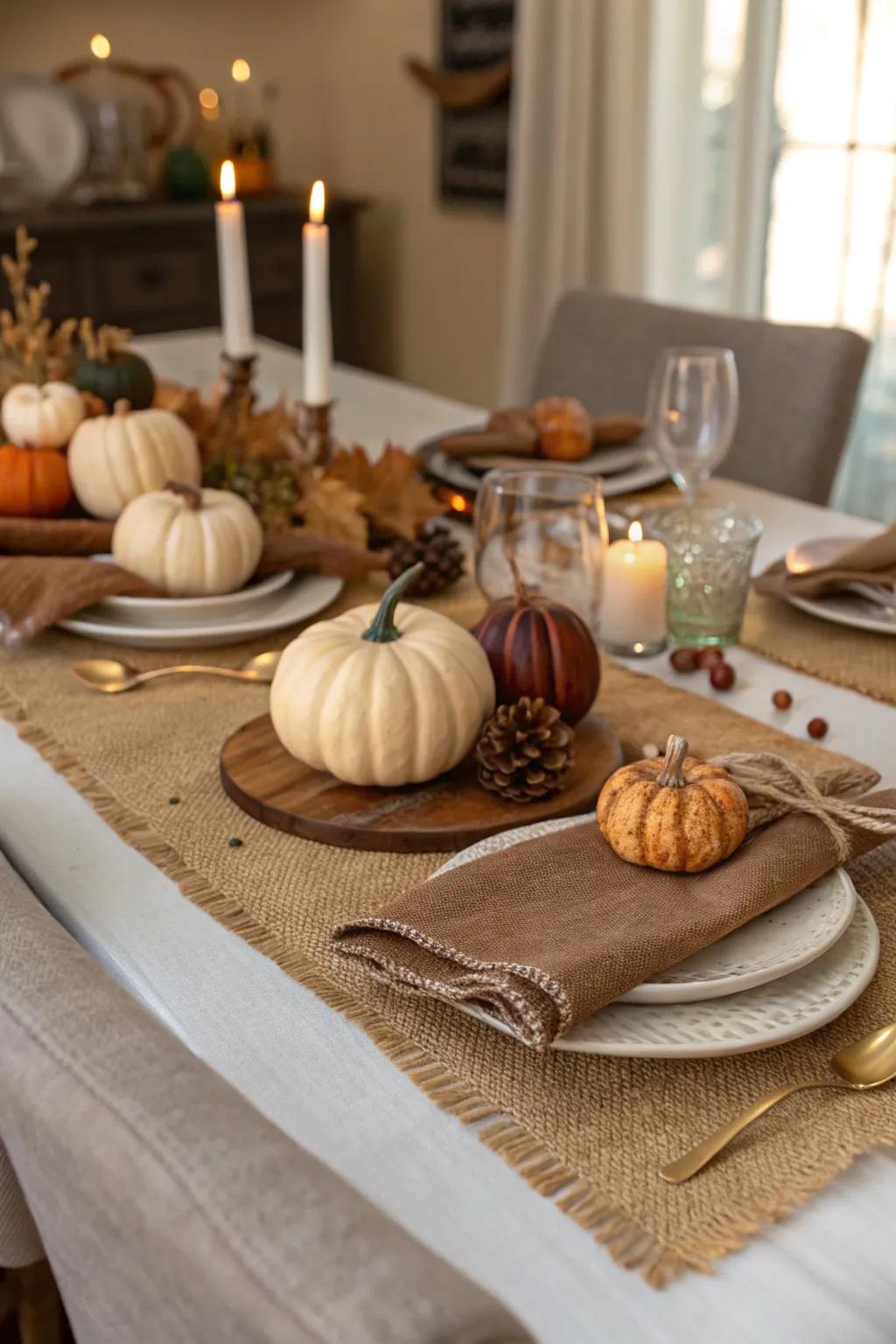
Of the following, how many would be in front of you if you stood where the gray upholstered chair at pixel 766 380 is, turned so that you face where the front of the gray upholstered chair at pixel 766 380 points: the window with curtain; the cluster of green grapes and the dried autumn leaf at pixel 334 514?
2

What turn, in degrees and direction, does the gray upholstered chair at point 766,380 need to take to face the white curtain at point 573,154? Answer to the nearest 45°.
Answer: approximately 135° to its right

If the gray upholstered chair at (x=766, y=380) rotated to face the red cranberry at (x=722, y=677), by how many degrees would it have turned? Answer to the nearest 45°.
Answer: approximately 45° to its left

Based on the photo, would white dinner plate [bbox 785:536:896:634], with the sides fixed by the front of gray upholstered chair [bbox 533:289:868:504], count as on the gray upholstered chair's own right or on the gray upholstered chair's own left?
on the gray upholstered chair's own left

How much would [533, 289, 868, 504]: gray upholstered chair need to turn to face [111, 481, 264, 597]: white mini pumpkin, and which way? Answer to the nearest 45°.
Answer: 0° — it already faces it

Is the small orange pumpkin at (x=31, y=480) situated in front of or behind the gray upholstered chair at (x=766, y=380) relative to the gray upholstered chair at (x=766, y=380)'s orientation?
in front

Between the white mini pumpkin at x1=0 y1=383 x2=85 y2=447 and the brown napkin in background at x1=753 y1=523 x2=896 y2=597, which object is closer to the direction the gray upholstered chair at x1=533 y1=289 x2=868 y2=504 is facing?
the white mini pumpkin

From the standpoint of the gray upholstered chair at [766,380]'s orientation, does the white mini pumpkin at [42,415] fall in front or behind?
in front

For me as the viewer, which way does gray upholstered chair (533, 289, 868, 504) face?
facing the viewer and to the left of the viewer

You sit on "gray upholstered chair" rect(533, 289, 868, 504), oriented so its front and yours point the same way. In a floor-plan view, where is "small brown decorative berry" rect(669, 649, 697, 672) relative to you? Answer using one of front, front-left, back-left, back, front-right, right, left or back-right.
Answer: front-left

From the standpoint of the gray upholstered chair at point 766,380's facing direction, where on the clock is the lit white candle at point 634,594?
The lit white candle is roughly at 11 o'clock from the gray upholstered chair.

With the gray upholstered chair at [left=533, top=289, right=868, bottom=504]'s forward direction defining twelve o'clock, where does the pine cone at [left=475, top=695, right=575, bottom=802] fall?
The pine cone is roughly at 11 o'clock from the gray upholstered chair.

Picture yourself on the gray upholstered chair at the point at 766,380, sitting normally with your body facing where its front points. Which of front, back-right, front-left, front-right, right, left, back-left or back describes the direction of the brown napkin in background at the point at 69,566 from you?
front

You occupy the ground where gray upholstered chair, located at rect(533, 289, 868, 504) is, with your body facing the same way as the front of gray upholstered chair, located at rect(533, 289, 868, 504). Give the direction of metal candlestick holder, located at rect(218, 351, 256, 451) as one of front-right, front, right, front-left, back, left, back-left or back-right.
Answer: front

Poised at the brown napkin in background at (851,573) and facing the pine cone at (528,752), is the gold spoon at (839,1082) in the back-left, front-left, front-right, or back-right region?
front-left

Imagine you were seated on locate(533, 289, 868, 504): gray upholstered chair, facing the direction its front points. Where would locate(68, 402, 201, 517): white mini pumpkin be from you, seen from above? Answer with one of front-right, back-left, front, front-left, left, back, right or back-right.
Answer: front
